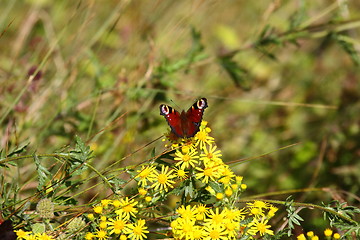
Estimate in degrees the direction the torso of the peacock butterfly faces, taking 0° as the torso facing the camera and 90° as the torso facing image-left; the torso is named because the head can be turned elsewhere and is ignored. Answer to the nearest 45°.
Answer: approximately 180°

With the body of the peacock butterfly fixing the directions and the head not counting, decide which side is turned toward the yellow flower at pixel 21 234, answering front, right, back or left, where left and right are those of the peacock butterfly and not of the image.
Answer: left
